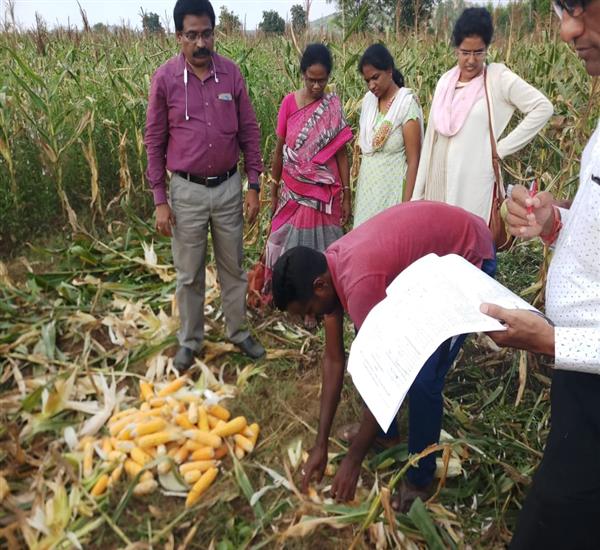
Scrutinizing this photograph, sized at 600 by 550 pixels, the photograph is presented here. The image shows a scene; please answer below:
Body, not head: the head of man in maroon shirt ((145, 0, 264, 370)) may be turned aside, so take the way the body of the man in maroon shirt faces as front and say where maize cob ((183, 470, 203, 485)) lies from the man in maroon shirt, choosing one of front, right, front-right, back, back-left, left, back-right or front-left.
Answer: front

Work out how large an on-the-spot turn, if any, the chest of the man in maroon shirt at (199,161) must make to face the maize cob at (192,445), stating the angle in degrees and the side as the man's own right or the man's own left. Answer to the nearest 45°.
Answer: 0° — they already face it

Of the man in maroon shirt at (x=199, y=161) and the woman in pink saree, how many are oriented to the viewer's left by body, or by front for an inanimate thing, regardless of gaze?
0

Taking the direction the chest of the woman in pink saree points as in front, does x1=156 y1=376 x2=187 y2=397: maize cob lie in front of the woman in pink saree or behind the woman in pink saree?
in front

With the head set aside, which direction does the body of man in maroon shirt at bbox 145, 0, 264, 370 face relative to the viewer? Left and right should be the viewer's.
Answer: facing the viewer

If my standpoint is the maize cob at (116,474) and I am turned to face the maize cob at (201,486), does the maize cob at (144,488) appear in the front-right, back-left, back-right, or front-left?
front-right

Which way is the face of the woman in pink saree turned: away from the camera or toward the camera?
toward the camera

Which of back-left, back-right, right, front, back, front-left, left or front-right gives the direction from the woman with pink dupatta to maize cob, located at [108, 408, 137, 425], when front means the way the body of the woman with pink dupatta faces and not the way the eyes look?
front

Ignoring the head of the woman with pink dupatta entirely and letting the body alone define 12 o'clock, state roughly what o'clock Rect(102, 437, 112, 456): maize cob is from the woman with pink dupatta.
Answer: The maize cob is roughly at 12 o'clock from the woman with pink dupatta.

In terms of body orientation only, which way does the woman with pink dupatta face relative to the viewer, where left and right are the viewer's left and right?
facing the viewer and to the left of the viewer

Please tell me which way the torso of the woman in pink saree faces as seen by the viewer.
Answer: toward the camera

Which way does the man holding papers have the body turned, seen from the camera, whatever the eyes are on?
to the viewer's left

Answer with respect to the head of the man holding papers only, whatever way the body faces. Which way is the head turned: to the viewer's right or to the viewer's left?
to the viewer's left

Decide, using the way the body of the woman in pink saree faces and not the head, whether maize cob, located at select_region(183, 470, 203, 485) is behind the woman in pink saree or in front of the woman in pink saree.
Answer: in front

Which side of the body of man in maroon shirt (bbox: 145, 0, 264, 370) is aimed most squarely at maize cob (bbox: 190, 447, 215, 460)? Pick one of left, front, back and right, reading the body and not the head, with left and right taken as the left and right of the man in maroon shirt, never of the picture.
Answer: front
